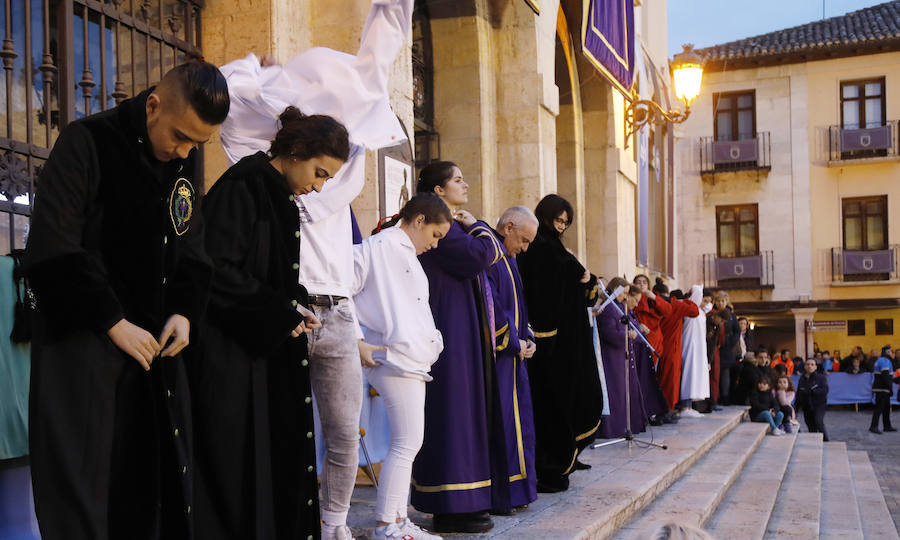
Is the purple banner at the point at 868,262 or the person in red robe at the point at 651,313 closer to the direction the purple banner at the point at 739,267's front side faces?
the person in red robe

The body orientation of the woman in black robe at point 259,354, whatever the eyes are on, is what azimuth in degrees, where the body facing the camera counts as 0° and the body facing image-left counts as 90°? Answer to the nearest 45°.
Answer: approximately 270°

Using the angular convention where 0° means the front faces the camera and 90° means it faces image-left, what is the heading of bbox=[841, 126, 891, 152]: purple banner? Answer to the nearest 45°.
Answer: approximately 0°

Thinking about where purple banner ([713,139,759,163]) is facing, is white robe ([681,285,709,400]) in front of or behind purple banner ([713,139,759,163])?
in front

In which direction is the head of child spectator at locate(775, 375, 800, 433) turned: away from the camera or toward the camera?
toward the camera

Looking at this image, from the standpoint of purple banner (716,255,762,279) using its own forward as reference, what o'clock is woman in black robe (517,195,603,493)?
The woman in black robe is roughly at 12 o'clock from the purple banner.

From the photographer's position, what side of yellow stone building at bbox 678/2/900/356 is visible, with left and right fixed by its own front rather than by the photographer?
front

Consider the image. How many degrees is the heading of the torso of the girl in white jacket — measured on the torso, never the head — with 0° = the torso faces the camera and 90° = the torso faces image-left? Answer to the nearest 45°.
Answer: approximately 270°

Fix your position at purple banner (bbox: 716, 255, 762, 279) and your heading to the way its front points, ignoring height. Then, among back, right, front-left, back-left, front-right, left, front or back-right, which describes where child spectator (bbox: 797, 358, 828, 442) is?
front

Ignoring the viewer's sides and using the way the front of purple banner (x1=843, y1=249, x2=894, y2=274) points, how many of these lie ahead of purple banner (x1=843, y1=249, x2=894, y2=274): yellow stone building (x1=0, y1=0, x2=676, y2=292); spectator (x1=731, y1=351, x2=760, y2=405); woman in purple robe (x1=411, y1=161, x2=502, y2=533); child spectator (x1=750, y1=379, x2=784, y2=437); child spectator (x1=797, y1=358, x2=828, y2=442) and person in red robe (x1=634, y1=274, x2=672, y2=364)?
6
